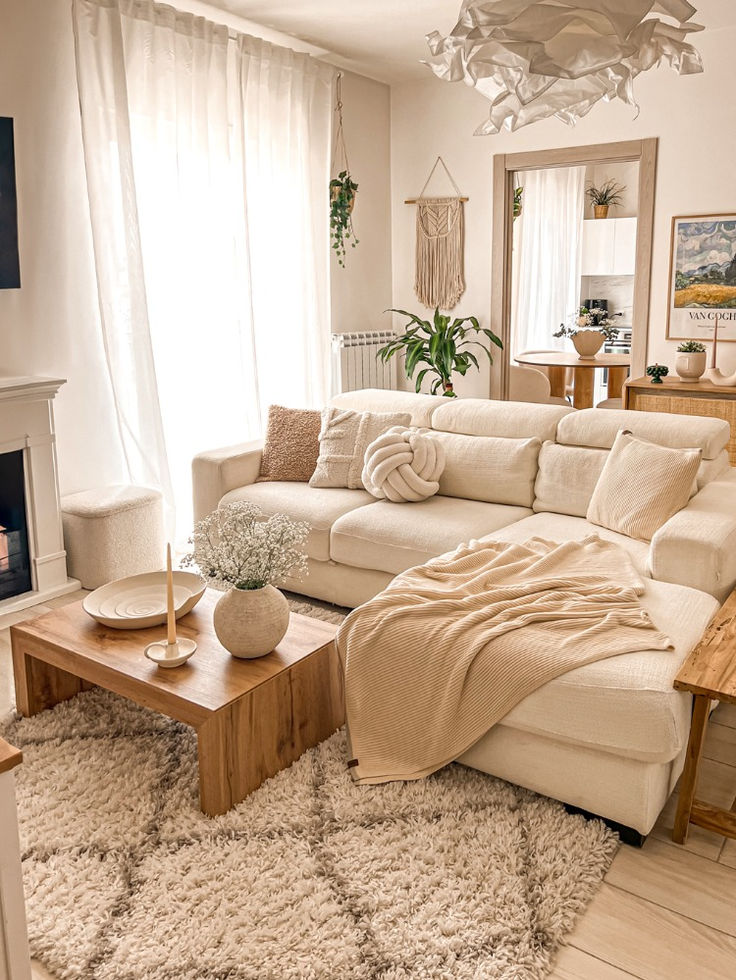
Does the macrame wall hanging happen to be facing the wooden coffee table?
yes

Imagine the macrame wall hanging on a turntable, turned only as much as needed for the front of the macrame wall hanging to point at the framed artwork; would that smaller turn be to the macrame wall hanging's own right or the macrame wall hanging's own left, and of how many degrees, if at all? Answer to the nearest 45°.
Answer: approximately 45° to the macrame wall hanging's own left

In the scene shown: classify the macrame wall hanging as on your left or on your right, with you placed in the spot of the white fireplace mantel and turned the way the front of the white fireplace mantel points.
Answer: on your left

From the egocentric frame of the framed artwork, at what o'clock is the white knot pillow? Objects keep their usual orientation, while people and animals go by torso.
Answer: The white knot pillow is roughly at 1 o'clock from the framed artwork.

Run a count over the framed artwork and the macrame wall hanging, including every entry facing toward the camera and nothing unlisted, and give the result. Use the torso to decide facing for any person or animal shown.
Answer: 2

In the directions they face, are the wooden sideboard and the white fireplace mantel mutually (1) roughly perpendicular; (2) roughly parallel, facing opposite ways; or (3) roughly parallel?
roughly perpendicular

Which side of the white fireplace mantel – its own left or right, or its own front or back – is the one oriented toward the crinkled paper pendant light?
front

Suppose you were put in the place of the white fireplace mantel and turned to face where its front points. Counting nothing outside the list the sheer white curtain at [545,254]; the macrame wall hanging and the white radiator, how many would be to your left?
3

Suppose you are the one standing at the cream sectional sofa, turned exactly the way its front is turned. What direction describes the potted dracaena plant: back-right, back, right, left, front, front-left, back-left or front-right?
back-right

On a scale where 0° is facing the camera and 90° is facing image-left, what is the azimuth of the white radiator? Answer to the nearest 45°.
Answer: approximately 315°

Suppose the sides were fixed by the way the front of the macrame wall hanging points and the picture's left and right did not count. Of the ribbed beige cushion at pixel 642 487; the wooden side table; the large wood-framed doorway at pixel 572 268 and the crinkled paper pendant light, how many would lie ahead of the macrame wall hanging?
3

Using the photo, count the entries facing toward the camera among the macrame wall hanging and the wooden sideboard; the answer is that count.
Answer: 2

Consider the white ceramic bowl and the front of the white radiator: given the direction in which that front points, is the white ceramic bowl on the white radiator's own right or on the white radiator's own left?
on the white radiator's own right

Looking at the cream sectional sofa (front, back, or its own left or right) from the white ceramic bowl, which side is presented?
front

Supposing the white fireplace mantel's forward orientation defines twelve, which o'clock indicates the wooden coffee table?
The wooden coffee table is roughly at 1 o'clock from the white fireplace mantel.

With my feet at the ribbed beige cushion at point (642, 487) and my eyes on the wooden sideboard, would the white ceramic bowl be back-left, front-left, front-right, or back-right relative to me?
back-left
